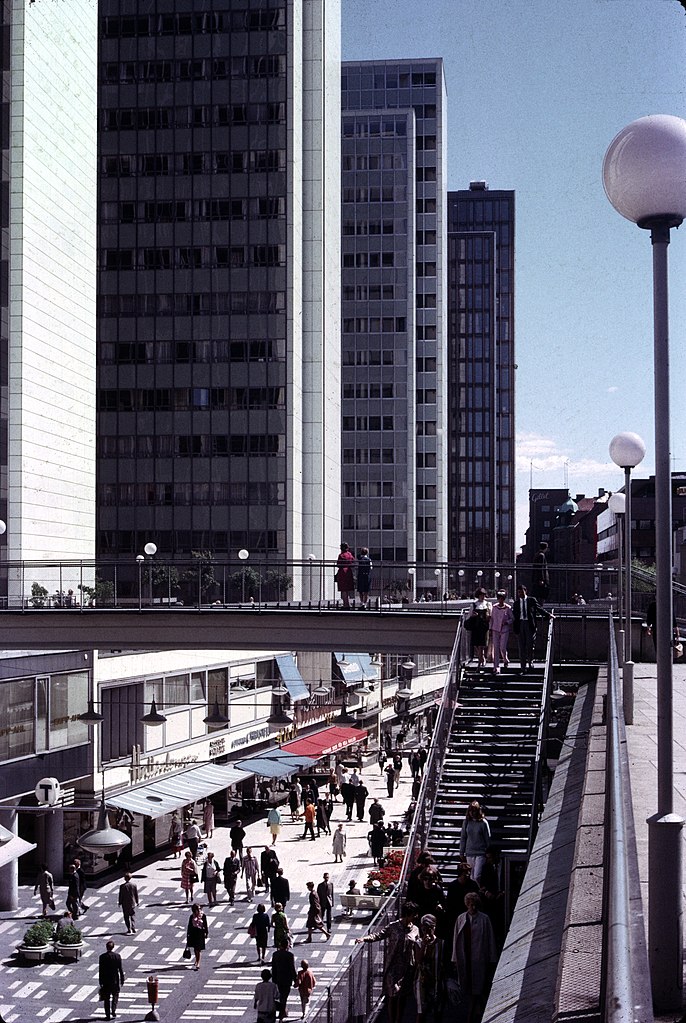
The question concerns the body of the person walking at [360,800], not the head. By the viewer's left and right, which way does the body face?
facing away from the viewer

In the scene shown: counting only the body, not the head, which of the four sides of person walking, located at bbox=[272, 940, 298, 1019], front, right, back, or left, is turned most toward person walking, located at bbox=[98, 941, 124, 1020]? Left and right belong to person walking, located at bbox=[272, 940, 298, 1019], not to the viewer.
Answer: left

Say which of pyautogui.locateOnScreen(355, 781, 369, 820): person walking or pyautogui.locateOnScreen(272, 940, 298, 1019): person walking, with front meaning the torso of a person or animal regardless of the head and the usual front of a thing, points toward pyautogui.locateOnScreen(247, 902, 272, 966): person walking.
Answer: pyautogui.locateOnScreen(272, 940, 298, 1019): person walking

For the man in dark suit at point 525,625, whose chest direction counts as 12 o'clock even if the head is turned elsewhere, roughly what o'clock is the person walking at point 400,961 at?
The person walking is roughly at 12 o'clock from the man in dark suit.

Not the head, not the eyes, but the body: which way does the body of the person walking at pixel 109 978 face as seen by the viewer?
away from the camera

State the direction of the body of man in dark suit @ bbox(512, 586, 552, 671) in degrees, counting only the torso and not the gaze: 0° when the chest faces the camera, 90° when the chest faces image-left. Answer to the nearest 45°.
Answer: approximately 0°

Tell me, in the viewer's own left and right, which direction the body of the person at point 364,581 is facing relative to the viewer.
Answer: facing away from the viewer
